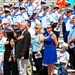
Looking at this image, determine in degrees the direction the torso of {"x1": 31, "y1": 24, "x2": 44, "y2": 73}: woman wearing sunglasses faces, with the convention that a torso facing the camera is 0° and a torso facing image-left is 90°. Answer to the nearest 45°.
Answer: approximately 45°

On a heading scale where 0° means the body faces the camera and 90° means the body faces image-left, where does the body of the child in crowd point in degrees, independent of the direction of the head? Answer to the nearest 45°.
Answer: approximately 45°
